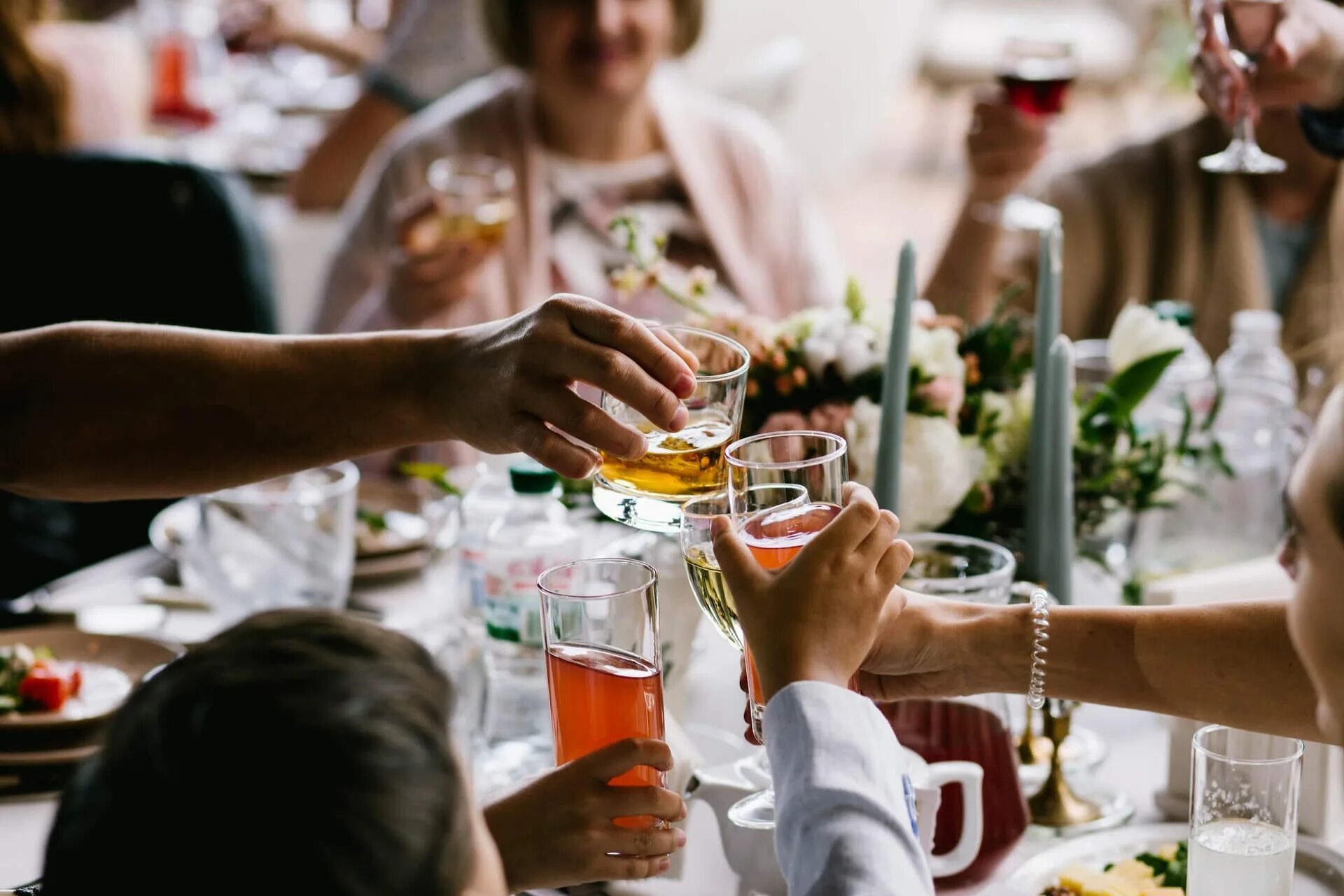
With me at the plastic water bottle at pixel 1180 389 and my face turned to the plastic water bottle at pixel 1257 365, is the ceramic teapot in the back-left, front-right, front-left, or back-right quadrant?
back-right

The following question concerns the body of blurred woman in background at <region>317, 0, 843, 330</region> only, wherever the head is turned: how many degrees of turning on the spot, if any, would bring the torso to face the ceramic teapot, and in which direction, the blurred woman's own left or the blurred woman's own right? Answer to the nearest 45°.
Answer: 0° — they already face it

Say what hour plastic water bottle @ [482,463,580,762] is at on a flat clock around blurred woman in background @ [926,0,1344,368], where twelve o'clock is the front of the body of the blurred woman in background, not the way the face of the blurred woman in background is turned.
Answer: The plastic water bottle is roughly at 1 o'clock from the blurred woman in background.

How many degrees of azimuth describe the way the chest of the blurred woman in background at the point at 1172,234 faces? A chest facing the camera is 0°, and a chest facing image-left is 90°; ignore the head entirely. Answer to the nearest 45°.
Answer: approximately 0°

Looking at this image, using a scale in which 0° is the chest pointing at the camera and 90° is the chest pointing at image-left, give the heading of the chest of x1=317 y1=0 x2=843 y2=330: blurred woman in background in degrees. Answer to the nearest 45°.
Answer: approximately 0°

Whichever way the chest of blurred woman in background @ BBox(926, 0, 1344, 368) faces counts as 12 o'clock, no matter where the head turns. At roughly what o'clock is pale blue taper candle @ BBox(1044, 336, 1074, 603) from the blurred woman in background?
The pale blue taper candle is roughly at 12 o'clock from the blurred woman in background.

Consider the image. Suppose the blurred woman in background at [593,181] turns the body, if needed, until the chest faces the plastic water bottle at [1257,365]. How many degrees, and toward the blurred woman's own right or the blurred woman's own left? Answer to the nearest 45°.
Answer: approximately 45° to the blurred woman's own left
